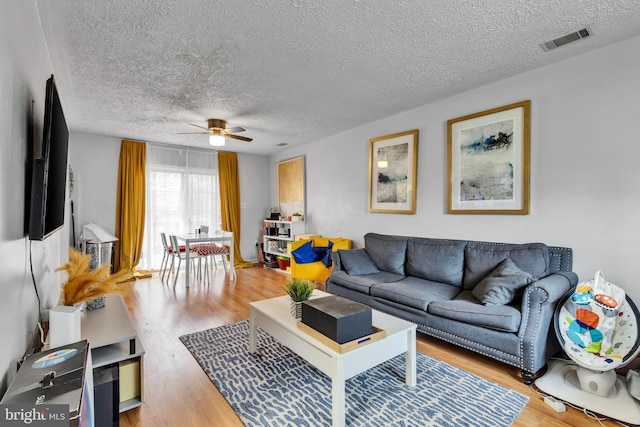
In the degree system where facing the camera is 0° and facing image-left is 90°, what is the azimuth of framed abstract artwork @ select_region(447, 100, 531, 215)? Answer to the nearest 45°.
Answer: approximately 45°

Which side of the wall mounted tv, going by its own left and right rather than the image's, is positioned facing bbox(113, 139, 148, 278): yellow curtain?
left

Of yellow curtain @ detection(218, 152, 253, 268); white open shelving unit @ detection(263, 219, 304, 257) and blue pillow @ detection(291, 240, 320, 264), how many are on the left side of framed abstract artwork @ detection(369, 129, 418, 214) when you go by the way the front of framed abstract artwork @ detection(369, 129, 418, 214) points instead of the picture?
0

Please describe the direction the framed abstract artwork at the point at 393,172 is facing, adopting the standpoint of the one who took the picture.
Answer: facing the viewer and to the left of the viewer

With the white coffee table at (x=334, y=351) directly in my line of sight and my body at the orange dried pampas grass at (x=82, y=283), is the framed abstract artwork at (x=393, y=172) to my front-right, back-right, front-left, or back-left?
front-left

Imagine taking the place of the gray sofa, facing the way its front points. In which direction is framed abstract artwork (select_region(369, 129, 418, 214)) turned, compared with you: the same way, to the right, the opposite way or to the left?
the same way

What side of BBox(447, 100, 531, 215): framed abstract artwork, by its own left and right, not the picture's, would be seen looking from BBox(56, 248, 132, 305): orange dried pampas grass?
front

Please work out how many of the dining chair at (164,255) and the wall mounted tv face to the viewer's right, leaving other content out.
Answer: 2

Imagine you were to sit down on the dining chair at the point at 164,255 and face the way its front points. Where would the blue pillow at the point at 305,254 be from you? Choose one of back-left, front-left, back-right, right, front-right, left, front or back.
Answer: front-right

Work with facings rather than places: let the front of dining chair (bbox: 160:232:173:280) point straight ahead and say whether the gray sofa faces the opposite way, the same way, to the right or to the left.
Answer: the opposite way

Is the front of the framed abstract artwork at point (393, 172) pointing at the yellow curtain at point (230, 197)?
no

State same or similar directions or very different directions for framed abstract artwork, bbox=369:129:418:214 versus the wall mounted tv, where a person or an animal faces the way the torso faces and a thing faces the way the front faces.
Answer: very different directions

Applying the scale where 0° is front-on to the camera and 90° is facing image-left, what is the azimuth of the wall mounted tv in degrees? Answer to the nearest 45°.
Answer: approximately 270°

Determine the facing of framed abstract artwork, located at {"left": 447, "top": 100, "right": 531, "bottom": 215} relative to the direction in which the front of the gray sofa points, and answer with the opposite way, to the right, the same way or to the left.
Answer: the same way

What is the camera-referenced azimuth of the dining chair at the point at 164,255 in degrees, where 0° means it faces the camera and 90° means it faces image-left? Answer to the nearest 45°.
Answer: approximately 270°

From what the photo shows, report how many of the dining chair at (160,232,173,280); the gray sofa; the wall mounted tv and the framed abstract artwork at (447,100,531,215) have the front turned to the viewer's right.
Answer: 2

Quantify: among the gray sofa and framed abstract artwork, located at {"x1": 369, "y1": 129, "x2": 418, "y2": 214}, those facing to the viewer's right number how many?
0

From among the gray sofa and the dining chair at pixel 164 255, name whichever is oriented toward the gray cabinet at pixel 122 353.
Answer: the gray sofa

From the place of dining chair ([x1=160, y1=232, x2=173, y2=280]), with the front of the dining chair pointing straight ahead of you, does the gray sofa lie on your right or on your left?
on your right

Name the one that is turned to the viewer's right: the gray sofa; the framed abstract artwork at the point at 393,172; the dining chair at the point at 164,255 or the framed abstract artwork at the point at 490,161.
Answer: the dining chair

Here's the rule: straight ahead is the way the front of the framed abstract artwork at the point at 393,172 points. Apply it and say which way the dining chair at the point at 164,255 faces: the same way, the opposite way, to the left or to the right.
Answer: the opposite way
